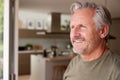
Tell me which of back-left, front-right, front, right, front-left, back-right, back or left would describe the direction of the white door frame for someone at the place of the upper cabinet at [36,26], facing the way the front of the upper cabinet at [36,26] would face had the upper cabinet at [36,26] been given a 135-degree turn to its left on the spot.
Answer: back-right

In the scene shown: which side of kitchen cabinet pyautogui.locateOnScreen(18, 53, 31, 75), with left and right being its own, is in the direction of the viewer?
front

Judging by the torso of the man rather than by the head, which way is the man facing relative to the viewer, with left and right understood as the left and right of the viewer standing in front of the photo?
facing the viewer and to the left of the viewer

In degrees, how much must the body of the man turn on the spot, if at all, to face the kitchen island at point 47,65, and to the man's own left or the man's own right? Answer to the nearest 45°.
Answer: approximately 135° to the man's own right

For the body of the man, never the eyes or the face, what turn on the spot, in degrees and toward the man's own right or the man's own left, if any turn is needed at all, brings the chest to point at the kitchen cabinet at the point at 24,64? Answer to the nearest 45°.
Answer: approximately 135° to the man's own right

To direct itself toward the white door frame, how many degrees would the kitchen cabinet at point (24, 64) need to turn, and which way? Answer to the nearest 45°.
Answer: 0° — it already faces it

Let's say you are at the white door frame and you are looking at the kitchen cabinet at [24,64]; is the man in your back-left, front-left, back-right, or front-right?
back-right

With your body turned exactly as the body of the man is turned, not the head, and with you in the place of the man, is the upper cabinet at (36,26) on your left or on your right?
on your right

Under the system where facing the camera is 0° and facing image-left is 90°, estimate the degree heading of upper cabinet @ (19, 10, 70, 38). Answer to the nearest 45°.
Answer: approximately 0°

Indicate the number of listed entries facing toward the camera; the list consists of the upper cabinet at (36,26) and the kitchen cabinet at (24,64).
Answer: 2
